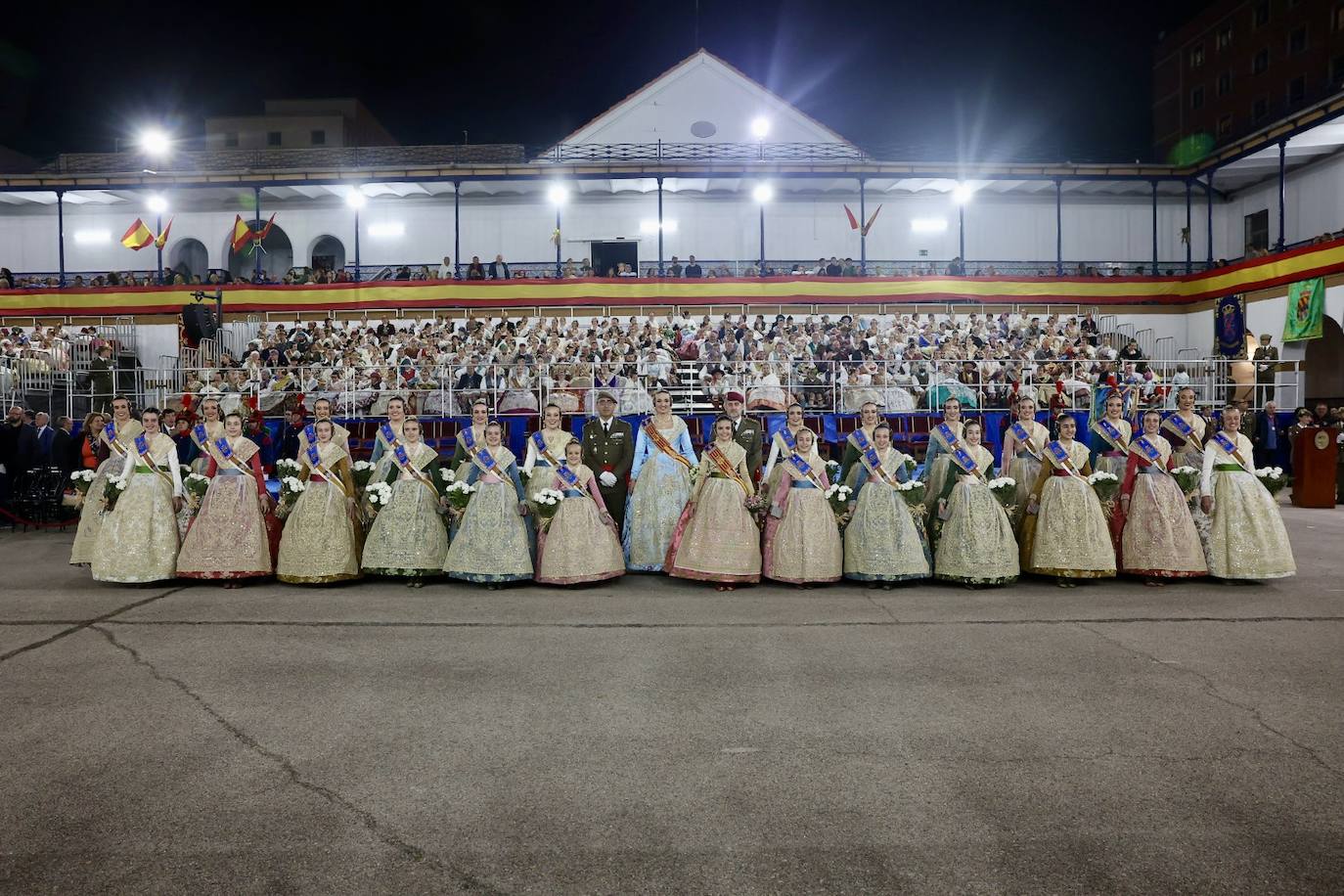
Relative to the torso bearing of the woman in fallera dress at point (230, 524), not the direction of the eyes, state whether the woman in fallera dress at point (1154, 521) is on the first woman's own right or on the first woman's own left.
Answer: on the first woman's own left

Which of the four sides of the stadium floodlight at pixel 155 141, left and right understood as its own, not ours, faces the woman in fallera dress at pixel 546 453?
front

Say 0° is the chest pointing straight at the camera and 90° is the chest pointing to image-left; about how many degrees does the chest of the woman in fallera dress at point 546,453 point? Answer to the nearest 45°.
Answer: approximately 0°

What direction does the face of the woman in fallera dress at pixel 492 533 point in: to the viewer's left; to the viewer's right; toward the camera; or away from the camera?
toward the camera

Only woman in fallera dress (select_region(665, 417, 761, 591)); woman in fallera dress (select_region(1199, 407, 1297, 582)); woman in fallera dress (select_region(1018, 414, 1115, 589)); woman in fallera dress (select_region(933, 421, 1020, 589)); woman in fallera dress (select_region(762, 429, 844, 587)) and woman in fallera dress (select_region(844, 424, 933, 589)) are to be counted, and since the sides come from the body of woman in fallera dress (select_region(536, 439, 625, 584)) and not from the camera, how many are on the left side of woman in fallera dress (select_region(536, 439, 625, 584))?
6

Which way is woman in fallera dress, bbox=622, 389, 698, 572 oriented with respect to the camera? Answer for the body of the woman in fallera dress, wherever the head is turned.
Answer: toward the camera

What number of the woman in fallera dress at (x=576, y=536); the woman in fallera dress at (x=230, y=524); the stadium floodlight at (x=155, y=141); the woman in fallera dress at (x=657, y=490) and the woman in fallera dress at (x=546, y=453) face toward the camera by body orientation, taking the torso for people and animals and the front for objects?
5

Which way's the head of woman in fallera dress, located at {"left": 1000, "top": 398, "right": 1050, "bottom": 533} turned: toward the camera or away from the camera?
toward the camera

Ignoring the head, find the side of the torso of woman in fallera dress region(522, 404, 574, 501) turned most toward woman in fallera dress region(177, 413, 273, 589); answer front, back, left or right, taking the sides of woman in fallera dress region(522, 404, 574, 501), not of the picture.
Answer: right

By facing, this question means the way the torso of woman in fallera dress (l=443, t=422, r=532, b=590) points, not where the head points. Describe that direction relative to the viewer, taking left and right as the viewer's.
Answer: facing the viewer

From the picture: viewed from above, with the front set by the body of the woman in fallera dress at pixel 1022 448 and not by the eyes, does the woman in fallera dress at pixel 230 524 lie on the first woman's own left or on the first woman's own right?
on the first woman's own right

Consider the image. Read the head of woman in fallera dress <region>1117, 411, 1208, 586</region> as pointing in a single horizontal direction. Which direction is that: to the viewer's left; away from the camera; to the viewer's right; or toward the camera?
toward the camera

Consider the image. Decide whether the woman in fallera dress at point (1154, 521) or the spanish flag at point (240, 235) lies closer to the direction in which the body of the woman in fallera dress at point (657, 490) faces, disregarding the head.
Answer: the woman in fallera dress

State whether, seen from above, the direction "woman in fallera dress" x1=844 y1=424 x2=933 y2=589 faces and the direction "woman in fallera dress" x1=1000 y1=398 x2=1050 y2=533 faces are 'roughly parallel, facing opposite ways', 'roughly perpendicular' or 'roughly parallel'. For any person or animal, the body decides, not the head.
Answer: roughly parallel

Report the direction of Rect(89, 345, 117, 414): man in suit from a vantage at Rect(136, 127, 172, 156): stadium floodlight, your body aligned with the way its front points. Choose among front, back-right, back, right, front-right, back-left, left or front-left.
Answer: front

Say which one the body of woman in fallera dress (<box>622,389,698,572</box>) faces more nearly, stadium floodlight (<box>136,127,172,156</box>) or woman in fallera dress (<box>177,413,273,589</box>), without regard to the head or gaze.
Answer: the woman in fallera dress
